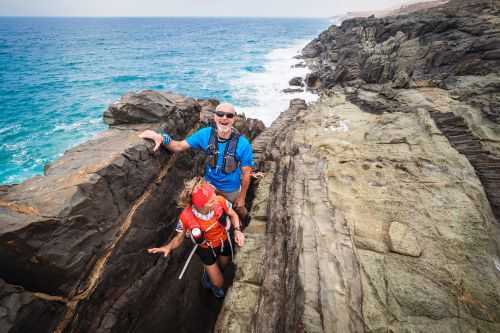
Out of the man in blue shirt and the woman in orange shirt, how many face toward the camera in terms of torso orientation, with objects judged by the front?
2

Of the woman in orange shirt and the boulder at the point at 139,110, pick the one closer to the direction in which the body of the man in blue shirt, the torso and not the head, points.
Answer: the woman in orange shirt

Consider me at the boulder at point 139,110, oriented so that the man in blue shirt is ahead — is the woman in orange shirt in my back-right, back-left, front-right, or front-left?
front-right

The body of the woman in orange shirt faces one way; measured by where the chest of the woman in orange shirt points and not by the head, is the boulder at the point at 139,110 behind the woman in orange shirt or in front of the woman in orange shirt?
behind

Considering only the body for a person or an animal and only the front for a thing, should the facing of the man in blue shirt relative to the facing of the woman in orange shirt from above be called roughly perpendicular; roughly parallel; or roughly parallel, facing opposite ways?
roughly parallel

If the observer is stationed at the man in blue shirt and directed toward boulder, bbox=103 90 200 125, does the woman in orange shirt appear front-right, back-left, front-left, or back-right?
back-left

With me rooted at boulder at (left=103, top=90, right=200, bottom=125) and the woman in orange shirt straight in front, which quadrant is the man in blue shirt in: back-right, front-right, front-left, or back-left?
front-left

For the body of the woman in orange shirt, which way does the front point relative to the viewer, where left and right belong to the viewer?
facing the viewer

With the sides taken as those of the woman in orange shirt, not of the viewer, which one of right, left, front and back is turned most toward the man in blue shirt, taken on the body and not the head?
back

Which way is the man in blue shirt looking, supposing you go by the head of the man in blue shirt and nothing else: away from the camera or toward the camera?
toward the camera

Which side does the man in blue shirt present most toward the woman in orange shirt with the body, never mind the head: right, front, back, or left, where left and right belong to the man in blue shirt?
front

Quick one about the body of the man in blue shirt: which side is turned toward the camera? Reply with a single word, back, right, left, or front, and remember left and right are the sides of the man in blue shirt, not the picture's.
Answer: front
